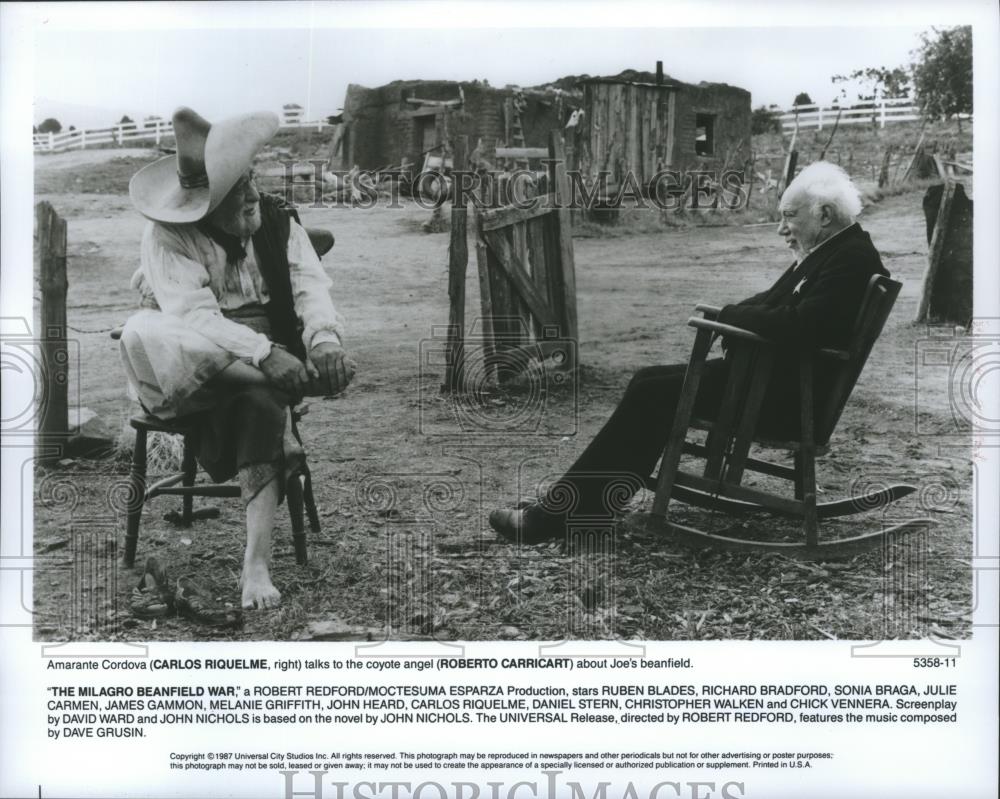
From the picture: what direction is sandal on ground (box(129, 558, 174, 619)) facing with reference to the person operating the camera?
facing the viewer

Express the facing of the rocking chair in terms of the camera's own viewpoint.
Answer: facing to the left of the viewer

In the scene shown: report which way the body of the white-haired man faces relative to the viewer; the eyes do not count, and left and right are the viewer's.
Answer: facing to the left of the viewer

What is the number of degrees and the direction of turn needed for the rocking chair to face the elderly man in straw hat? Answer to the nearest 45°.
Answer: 0° — it already faces them

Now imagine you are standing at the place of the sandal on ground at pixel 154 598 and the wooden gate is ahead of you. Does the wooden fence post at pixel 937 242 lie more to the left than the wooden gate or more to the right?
right

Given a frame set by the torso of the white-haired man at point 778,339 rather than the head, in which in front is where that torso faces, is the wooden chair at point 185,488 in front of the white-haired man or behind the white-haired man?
in front

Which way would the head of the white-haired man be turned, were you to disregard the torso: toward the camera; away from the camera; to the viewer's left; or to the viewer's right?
to the viewer's left

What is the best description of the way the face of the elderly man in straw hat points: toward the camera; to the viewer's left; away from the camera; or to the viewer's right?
to the viewer's right

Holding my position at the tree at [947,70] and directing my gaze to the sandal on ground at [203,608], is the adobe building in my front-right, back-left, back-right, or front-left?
front-right

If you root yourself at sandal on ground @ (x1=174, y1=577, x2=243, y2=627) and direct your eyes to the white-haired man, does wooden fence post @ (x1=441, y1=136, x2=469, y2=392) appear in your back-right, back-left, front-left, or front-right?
front-left
